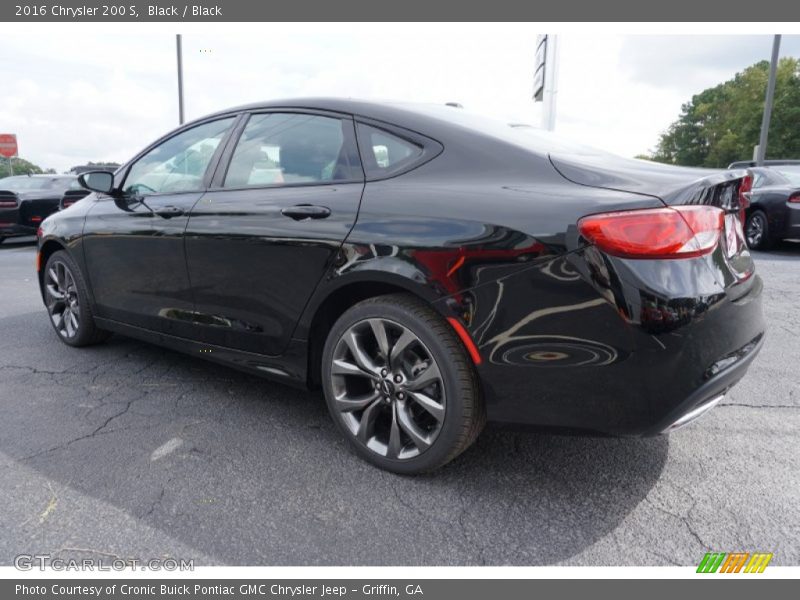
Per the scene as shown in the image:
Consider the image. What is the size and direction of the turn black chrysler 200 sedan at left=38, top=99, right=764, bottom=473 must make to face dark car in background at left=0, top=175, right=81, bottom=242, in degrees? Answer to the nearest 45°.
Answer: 0° — it already faces it

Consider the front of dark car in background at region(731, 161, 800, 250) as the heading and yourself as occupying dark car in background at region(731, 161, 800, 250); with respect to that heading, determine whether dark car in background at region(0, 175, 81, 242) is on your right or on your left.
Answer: on your left

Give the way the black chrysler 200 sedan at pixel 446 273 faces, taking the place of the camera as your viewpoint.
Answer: facing away from the viewer and to the left of the viewer

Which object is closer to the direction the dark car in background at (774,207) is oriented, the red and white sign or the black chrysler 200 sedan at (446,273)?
the red and white sign

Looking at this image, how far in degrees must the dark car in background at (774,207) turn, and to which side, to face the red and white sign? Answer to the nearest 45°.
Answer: approximately 45° to its left

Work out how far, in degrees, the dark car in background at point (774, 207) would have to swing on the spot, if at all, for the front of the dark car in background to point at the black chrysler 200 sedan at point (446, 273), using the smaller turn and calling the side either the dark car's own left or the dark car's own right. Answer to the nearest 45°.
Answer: approximately 135° to the dark car's own left

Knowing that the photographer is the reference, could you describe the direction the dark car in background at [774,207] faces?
facing away from the viewer and to the left of the viewer

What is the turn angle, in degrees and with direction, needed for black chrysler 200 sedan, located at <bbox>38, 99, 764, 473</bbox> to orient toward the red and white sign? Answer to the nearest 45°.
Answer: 0° — it already faces it

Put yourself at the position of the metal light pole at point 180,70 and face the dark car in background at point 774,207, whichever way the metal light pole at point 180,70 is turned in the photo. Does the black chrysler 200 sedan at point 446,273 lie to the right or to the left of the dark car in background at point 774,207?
right
